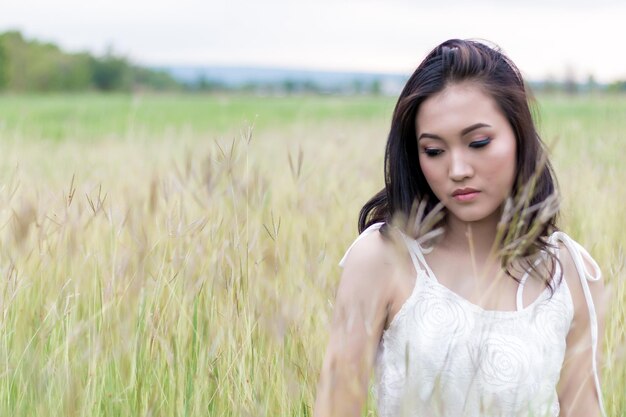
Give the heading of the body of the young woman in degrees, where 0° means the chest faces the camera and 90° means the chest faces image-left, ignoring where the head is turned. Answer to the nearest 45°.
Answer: approximately 0°
